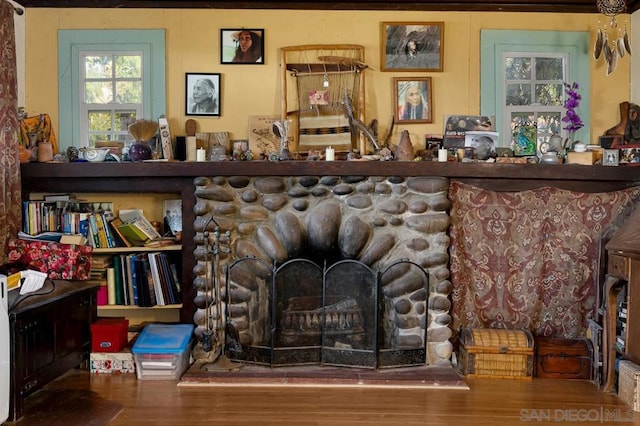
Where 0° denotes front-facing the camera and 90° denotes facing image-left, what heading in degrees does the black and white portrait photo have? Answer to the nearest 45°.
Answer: approximately 0°

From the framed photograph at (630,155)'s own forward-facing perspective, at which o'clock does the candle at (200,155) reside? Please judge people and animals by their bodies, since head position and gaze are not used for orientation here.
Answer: The candle is roughly at 2 o'clock from the framed photograph.

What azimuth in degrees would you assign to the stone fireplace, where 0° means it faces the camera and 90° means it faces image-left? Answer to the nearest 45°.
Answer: approximately 0°

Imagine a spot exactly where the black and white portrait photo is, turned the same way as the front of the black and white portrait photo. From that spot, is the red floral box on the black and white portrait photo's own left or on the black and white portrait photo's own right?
on the black and white portrait photo's own right

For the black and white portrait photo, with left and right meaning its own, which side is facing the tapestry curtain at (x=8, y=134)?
right
